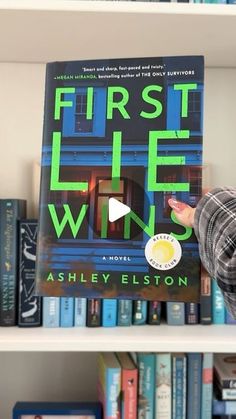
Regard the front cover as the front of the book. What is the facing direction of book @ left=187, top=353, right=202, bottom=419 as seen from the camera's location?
facing to the right of the viewer

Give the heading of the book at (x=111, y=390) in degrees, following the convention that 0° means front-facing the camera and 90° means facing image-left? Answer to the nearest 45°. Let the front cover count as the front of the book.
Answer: approximately 270°

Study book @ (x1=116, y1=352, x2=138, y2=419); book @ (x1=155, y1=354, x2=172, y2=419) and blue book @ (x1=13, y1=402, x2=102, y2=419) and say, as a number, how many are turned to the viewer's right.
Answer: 2

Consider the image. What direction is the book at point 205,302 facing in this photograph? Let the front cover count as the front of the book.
to the viewer's right

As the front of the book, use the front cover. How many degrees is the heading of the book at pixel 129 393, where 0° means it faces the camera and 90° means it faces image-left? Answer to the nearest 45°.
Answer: approximately 270°
